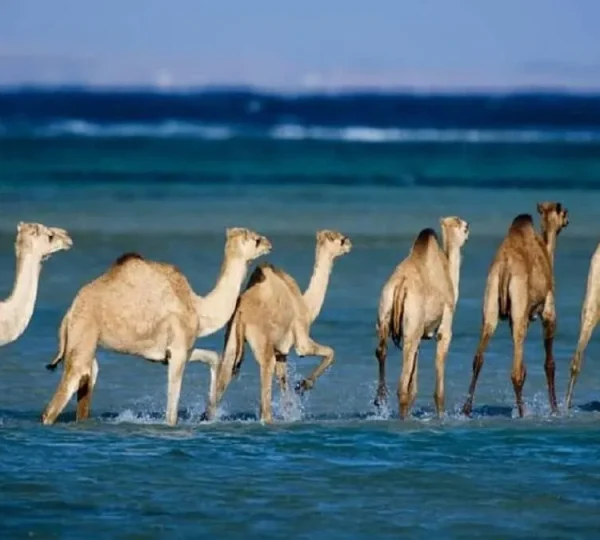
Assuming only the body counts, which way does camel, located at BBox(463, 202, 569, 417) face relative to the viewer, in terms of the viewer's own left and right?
facing away from the viewer and to the right of the viewer

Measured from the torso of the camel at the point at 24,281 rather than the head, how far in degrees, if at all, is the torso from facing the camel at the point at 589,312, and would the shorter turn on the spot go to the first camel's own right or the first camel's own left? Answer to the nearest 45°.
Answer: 0° — it already faces it

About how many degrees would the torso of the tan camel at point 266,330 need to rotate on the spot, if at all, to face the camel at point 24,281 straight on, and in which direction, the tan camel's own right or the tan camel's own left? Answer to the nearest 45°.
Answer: approximately 135° to the tan camel's own left

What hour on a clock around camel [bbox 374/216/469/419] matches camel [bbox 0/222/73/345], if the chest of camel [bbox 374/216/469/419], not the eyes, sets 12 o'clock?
camel [bbox 0/222/73/345] is roughly at 7 o'clock from camel [bbox 374/216/469/419].

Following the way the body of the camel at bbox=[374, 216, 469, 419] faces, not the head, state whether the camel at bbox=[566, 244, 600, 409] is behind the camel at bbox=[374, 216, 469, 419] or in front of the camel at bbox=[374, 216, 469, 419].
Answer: in front

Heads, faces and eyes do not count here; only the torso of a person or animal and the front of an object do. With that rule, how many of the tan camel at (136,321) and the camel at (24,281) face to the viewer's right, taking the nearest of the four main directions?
2

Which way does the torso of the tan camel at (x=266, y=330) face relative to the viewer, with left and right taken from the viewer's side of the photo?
facing away from the viewer and to the right of the viewer

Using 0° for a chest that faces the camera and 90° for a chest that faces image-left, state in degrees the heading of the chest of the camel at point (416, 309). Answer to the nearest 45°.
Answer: approximately 225°

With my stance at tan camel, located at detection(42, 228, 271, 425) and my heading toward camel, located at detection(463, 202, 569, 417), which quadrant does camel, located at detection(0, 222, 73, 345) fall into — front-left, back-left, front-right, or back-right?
back-left

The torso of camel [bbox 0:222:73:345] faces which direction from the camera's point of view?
to the viewer's right

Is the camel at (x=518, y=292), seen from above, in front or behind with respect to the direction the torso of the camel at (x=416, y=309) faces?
in front

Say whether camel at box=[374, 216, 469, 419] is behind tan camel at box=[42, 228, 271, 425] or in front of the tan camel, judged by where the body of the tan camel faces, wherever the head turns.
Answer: in front

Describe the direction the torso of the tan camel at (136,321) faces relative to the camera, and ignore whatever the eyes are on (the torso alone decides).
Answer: to the viewer's right
